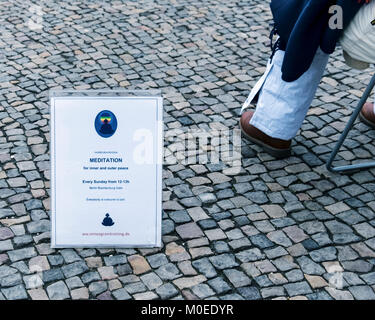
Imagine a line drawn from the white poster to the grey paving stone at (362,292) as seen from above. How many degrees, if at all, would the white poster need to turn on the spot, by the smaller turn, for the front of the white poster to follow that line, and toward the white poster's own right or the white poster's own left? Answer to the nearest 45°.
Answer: approximately 45° to the white poster's own left

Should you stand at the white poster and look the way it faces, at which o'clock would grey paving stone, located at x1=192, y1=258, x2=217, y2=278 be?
The grey paving stone is roughly at 10 o'clock from the white poster.

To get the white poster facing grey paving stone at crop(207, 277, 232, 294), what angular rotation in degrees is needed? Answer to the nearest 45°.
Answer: approximately 45° to its left

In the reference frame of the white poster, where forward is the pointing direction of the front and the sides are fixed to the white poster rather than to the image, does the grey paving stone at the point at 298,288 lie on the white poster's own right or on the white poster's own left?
on the white poster's own left

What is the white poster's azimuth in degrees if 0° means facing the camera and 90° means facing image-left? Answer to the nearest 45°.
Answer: approximately 0°
